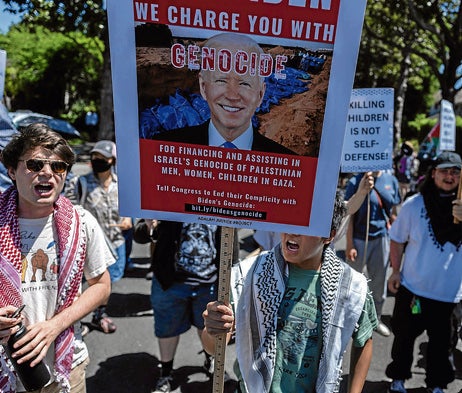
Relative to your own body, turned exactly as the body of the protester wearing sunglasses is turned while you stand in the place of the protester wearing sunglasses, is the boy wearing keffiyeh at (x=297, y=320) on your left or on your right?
on your left

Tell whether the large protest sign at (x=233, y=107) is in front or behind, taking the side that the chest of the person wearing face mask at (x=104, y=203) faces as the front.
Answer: in front

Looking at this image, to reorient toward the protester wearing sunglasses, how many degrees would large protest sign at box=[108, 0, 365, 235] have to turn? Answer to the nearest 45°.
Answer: approximately 90° to its right

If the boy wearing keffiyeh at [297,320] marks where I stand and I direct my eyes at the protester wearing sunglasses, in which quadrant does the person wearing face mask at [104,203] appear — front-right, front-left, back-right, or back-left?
front-right

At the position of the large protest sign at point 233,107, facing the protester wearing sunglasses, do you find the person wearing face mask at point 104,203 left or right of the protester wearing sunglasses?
right

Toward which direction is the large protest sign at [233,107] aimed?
toward the camera

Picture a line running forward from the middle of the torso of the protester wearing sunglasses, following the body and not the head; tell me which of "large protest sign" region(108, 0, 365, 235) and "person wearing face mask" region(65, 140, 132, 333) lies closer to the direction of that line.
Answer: the large protest sign

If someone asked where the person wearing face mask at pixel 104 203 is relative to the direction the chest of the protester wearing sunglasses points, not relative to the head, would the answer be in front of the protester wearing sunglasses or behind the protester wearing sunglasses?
behind

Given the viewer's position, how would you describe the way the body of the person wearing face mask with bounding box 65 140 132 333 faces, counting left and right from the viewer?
facing the viewer and to the right of the viewer

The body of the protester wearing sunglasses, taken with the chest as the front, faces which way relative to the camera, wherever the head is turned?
toward the camera

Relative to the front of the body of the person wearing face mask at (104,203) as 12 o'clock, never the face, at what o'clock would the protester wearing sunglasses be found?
The protester wearing sunglasses is roughly at 2 o'clock from the person wearing face mask.
